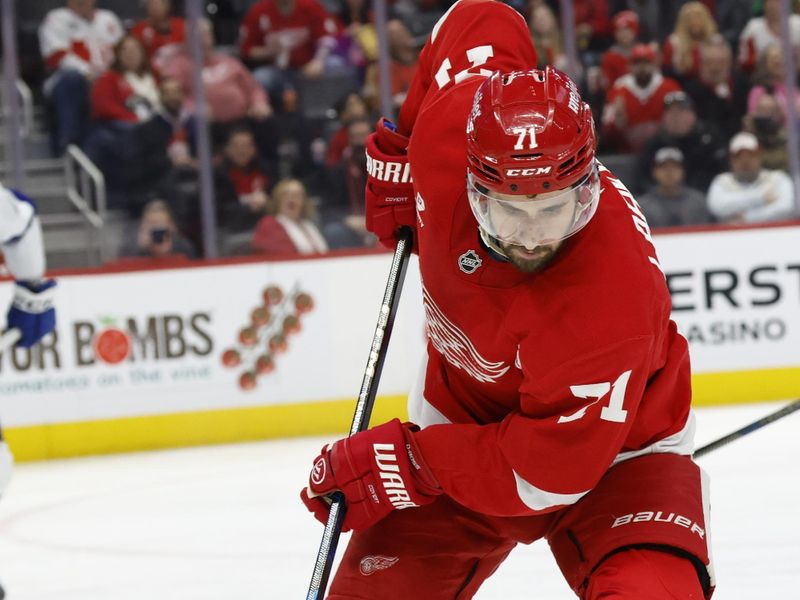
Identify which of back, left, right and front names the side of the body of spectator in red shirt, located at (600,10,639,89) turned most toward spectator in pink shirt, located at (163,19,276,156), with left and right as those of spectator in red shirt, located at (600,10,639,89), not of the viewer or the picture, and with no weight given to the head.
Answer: right

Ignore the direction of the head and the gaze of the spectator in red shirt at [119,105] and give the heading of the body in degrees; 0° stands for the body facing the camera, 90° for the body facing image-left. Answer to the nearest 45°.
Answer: approximately 315°

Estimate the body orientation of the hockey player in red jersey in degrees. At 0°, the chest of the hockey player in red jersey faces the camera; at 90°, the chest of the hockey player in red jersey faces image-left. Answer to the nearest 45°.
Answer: approximately 45°

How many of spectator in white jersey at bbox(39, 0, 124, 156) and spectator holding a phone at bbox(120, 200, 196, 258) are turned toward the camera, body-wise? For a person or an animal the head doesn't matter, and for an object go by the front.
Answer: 2

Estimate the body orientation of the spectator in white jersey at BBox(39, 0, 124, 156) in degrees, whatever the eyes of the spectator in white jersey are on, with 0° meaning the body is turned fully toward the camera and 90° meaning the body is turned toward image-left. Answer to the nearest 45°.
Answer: approximately 0°
